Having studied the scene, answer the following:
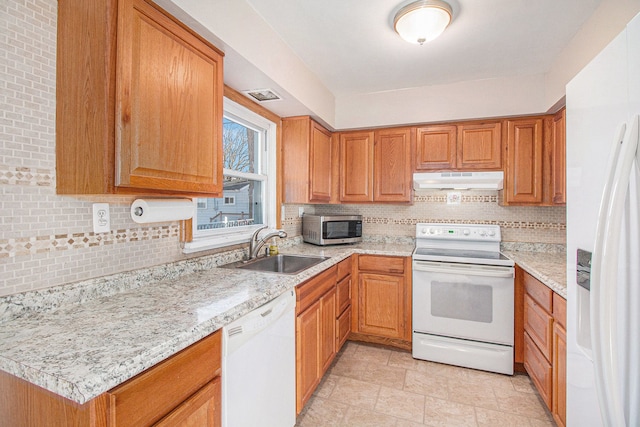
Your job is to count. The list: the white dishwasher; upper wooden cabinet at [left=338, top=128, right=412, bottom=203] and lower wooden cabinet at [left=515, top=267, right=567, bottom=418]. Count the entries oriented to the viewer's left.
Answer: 1

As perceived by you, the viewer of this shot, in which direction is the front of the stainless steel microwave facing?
facing the viewer and to the right of the viewer

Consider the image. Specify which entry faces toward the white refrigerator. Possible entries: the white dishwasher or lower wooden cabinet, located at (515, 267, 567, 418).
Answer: the white dishwasher

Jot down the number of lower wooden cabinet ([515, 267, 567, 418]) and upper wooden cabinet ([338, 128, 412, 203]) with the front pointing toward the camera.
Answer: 1

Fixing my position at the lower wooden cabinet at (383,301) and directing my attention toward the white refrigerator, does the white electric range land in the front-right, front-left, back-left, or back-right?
front-left

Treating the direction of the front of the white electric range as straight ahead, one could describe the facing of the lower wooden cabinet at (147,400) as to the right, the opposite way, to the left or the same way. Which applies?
to the left

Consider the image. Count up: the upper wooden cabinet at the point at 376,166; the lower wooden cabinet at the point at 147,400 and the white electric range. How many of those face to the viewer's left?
0

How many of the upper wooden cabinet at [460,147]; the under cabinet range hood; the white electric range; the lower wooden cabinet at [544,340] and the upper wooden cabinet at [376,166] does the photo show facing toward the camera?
4

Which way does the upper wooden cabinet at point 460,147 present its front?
toward the camera

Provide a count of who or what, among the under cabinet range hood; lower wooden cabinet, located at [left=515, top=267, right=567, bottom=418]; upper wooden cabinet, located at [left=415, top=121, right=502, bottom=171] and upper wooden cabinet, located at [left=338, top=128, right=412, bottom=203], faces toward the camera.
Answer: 3

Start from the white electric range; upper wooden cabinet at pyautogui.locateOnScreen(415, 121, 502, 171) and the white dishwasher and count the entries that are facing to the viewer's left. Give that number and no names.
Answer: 0

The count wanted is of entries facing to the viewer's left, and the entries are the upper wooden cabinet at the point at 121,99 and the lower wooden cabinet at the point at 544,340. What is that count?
1

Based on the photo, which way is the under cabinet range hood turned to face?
toward the camera

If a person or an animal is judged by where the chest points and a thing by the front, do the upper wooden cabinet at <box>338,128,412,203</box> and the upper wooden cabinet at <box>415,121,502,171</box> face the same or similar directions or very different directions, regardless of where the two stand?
same or similar directions

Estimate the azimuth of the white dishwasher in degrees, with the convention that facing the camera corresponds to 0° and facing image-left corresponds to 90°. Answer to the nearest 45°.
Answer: approximately 315°
